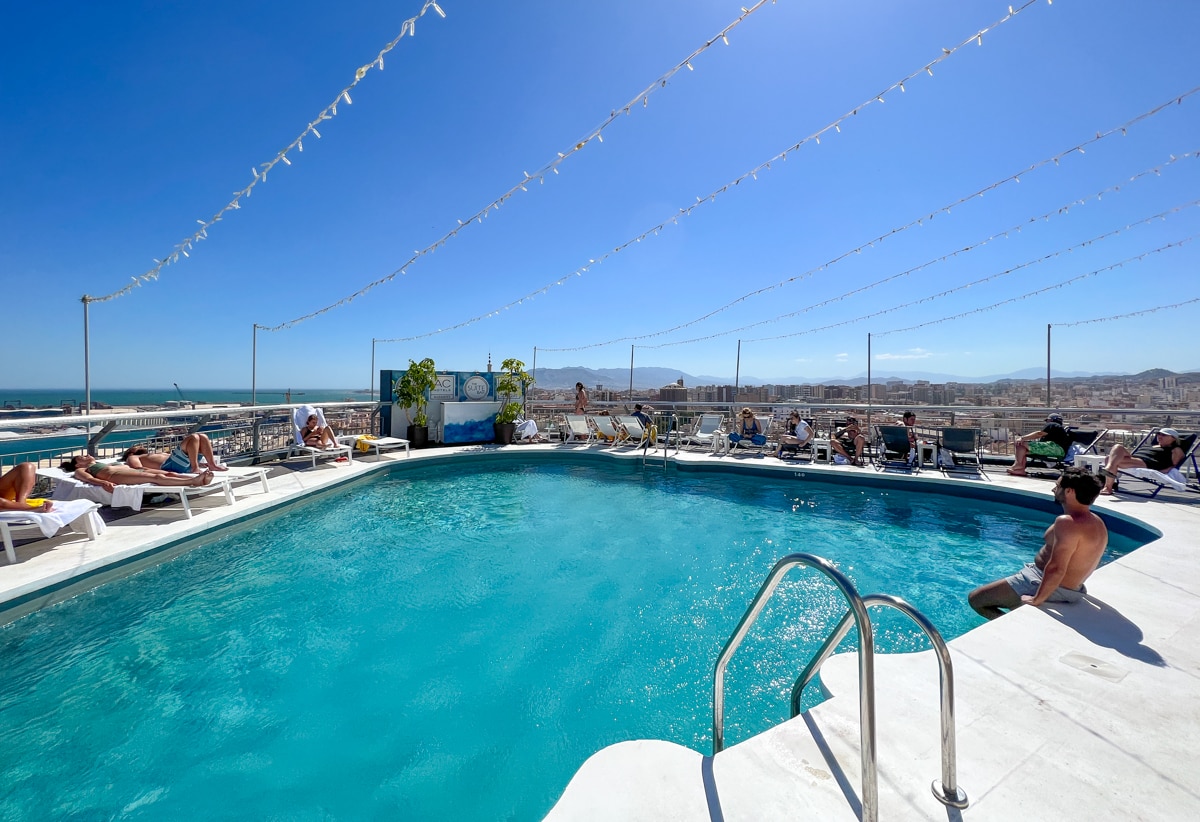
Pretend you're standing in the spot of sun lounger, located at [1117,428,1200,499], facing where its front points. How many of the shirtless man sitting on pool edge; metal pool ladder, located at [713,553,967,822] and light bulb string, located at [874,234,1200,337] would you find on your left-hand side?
2

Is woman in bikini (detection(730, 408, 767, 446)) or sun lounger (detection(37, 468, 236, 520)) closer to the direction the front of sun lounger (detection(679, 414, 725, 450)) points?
the sun lounger

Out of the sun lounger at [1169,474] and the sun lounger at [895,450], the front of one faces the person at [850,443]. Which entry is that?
the sun lounger at [1169,474]

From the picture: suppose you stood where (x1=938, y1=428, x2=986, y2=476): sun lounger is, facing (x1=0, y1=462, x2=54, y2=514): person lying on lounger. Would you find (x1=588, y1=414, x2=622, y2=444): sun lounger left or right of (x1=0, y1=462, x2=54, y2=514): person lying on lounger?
right

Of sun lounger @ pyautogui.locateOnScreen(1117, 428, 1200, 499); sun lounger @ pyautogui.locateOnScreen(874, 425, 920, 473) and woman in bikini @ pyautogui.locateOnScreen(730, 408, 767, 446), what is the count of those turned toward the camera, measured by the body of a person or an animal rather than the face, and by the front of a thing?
2

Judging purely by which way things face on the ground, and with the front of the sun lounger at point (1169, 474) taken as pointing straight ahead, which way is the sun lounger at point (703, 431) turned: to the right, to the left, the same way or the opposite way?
to the left

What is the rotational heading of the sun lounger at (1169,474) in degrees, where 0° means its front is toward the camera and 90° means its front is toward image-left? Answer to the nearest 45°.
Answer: approximately 90°

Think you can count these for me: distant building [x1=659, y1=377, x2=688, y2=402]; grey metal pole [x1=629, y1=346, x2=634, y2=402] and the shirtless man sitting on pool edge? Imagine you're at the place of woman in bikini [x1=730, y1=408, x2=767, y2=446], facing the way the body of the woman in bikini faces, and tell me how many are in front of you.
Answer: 1

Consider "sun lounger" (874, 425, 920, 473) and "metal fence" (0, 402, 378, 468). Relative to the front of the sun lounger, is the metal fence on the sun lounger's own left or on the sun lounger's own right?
on the sun lounger's own right

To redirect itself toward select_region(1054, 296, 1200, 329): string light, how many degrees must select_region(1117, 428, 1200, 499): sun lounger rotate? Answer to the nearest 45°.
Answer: approximately 90° to its right
